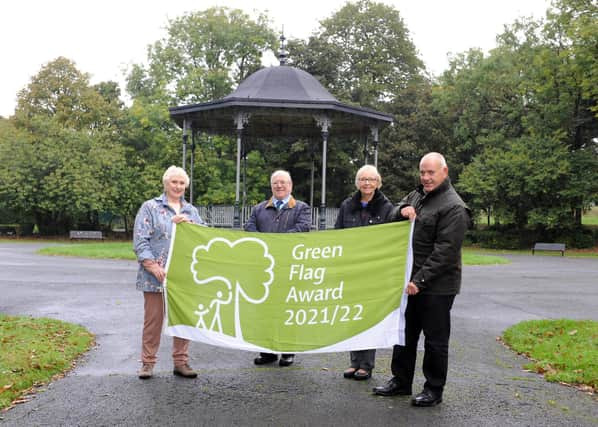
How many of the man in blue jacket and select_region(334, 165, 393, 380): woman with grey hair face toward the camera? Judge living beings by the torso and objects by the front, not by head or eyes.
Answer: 2

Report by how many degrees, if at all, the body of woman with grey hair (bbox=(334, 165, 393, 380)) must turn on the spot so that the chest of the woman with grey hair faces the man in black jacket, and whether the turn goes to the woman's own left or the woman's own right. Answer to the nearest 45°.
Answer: approximately 45° to the woman's own left

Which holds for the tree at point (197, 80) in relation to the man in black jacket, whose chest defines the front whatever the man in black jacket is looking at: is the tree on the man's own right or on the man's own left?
on the man's own right

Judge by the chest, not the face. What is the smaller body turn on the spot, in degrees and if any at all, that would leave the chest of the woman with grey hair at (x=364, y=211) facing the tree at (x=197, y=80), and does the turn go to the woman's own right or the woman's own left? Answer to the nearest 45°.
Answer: approximately 180°

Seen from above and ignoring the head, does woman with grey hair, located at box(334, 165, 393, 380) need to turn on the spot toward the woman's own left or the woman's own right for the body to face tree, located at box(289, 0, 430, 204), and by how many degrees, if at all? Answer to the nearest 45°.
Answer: approximately 180°

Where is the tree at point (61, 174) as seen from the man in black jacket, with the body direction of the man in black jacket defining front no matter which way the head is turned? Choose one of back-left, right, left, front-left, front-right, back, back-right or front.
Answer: right

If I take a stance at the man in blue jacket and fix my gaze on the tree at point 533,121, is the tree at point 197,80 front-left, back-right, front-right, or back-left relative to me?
front-left

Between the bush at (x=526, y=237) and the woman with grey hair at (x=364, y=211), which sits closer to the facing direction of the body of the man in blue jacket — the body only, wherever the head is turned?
the woman with grey hair

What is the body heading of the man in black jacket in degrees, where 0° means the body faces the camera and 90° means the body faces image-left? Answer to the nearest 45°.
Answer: approximately 45°

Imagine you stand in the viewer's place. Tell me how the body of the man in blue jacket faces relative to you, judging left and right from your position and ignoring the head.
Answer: facing the viewer

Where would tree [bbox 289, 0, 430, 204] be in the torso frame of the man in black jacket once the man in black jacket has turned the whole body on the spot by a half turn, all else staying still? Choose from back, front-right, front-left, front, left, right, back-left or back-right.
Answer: front-left

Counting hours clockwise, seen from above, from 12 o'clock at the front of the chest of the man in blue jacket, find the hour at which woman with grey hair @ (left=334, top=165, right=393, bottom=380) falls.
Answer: The woman with grey hair is roughly at 10 o'clock from the man in blue jacket.

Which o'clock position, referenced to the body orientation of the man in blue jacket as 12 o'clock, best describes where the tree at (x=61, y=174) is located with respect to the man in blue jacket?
The tree is roughly at 5 o'clock from the man in blue jacket.

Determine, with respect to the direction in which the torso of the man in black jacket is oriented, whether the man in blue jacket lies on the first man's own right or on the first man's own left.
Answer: on the first man's own right

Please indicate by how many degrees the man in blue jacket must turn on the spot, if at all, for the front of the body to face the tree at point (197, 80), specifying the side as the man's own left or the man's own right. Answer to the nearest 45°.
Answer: approximately 180°

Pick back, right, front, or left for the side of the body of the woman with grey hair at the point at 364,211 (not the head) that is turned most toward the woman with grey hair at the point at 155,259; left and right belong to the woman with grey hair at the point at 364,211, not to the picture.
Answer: right

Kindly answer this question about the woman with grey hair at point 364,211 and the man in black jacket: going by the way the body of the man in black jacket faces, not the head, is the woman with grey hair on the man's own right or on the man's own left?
on the man's own right
